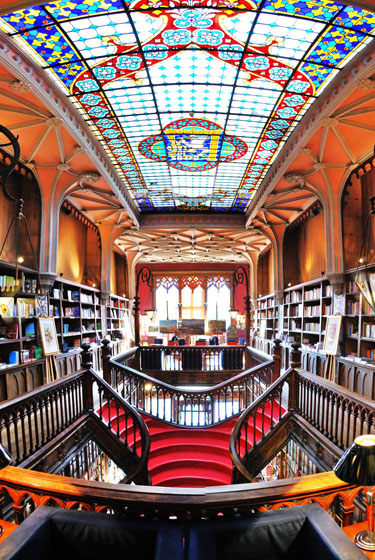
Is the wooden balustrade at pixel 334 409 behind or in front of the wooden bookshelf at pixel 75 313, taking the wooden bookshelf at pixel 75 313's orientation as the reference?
in front

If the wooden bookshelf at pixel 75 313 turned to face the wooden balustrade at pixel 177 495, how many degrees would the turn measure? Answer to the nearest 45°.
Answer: approximately 45° to its right

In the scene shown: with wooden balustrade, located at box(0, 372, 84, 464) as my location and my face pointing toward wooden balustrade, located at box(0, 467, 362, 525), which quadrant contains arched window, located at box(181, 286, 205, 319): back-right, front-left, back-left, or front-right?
back-left

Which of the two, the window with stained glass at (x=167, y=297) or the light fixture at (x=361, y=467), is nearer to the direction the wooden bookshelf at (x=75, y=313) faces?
the light fixture

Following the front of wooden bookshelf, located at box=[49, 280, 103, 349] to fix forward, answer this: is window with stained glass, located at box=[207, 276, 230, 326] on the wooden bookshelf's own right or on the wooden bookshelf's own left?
on the wooden bookshelf's own left

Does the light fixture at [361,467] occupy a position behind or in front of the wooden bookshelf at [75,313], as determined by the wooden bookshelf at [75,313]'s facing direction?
in front

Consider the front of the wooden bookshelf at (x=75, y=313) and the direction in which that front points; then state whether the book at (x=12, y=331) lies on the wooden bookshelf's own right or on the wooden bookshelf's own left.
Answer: on the wooden bookshelf's own right

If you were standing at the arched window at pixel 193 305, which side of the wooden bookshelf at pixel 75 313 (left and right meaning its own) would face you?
left

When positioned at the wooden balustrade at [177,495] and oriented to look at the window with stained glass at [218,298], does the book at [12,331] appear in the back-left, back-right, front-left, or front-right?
front-left

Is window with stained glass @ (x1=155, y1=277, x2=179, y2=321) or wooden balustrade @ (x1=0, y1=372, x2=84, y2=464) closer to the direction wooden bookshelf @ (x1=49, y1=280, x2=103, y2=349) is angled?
the wooden balustrade
